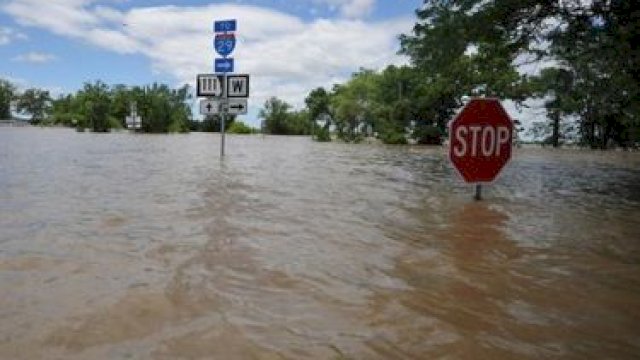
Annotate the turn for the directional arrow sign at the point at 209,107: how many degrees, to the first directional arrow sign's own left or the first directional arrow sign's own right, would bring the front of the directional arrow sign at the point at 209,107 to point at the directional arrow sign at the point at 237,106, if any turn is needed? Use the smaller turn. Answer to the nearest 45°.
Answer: approximately 90° to the first directional arrow sign's own left

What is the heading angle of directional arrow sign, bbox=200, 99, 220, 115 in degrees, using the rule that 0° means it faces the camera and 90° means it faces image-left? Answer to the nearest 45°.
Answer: approximately 0°

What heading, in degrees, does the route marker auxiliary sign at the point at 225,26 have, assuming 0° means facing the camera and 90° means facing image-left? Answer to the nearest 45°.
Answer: approximately 0°

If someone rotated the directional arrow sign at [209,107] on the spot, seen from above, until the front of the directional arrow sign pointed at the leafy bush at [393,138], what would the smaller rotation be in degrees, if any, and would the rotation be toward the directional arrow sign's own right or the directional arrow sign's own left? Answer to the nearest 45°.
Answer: approximately 135° to the directional arrow sign's own left
